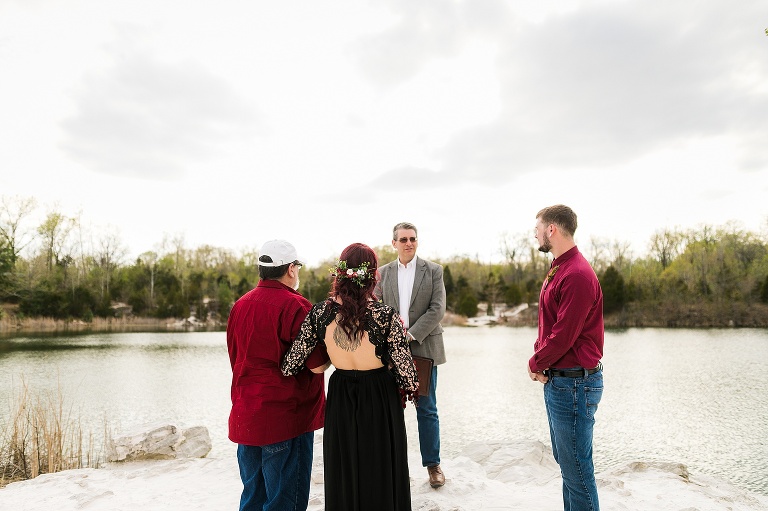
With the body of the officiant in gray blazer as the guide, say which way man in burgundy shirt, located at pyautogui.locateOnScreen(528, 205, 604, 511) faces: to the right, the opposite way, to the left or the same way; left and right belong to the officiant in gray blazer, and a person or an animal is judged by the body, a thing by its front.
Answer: to the right

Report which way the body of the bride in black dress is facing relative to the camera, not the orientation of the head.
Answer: away from the camera

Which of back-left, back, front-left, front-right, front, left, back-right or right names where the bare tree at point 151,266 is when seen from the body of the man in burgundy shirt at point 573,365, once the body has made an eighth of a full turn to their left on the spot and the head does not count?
right

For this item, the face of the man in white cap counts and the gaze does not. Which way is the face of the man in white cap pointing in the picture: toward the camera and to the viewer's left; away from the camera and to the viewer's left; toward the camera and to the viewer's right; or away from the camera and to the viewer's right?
away from the camera and to the viewer's right

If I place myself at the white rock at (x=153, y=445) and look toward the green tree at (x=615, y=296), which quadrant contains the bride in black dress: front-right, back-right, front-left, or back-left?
back-right

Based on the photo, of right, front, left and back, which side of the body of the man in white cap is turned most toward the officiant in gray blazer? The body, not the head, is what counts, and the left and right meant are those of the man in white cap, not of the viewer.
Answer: front

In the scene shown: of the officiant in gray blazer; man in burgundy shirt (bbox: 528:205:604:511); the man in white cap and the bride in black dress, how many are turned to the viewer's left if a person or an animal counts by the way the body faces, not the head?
1

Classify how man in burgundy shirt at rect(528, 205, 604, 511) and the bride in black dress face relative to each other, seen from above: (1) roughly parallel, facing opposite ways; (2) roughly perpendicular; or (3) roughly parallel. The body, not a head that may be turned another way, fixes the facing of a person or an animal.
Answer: roughly perpendicular

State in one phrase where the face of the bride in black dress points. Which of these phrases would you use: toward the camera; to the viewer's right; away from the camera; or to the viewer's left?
away from the camera

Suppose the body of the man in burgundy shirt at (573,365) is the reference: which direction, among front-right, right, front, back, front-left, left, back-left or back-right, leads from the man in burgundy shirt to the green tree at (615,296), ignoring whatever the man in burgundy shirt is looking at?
right

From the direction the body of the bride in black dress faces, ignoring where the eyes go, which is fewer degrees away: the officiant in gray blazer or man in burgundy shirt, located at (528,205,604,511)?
the officiant in gray blazer

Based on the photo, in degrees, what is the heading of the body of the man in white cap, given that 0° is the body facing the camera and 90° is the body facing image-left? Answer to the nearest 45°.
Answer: approximately 225°

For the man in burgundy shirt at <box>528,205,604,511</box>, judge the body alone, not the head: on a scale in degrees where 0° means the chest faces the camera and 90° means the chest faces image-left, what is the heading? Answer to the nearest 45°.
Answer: approximately 90°

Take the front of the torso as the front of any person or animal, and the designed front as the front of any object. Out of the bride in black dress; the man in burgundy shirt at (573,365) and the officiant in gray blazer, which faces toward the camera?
the officiant in gray blazer

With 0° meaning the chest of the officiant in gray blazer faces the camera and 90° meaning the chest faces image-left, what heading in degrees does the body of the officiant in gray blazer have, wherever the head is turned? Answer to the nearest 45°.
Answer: approximately 0°

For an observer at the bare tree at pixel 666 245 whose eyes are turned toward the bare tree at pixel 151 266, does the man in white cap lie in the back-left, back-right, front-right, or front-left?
front-left
